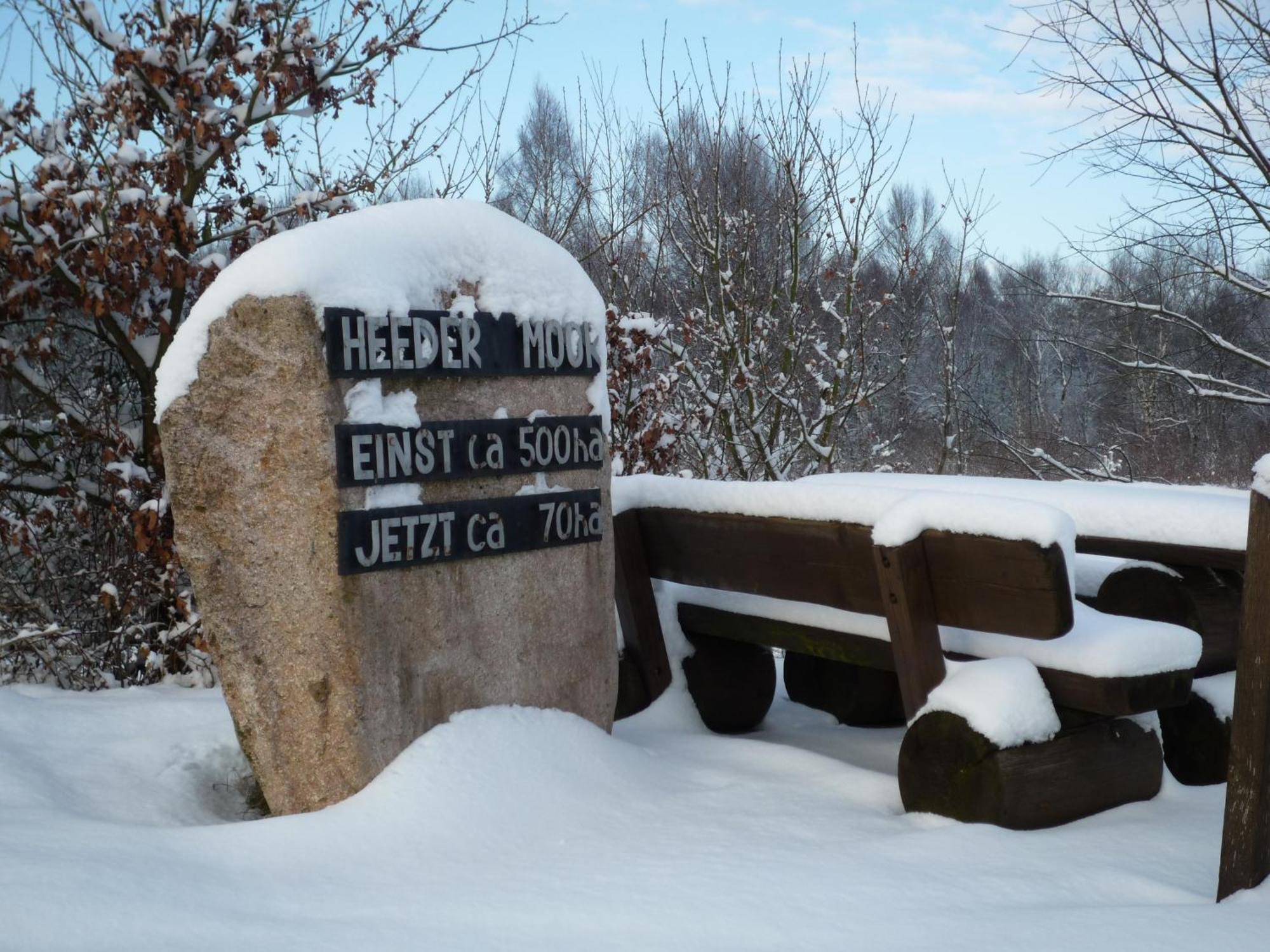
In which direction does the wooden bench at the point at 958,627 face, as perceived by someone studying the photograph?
facing away from the viewer and to the right of the viewer

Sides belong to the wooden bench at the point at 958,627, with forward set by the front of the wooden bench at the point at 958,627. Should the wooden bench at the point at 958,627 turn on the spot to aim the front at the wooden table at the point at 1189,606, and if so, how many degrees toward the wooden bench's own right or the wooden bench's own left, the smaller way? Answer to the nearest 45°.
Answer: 0° — it already faces it

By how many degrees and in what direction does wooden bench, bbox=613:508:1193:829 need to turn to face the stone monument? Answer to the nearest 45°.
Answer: approximately 135° to its left

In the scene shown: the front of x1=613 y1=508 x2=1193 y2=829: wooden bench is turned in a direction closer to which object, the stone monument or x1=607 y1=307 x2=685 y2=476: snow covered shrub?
the snow covered shrub

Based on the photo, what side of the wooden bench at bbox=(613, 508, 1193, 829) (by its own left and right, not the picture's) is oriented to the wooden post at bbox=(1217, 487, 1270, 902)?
right

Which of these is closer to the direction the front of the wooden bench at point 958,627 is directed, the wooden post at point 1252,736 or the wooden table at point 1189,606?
the wooden table
